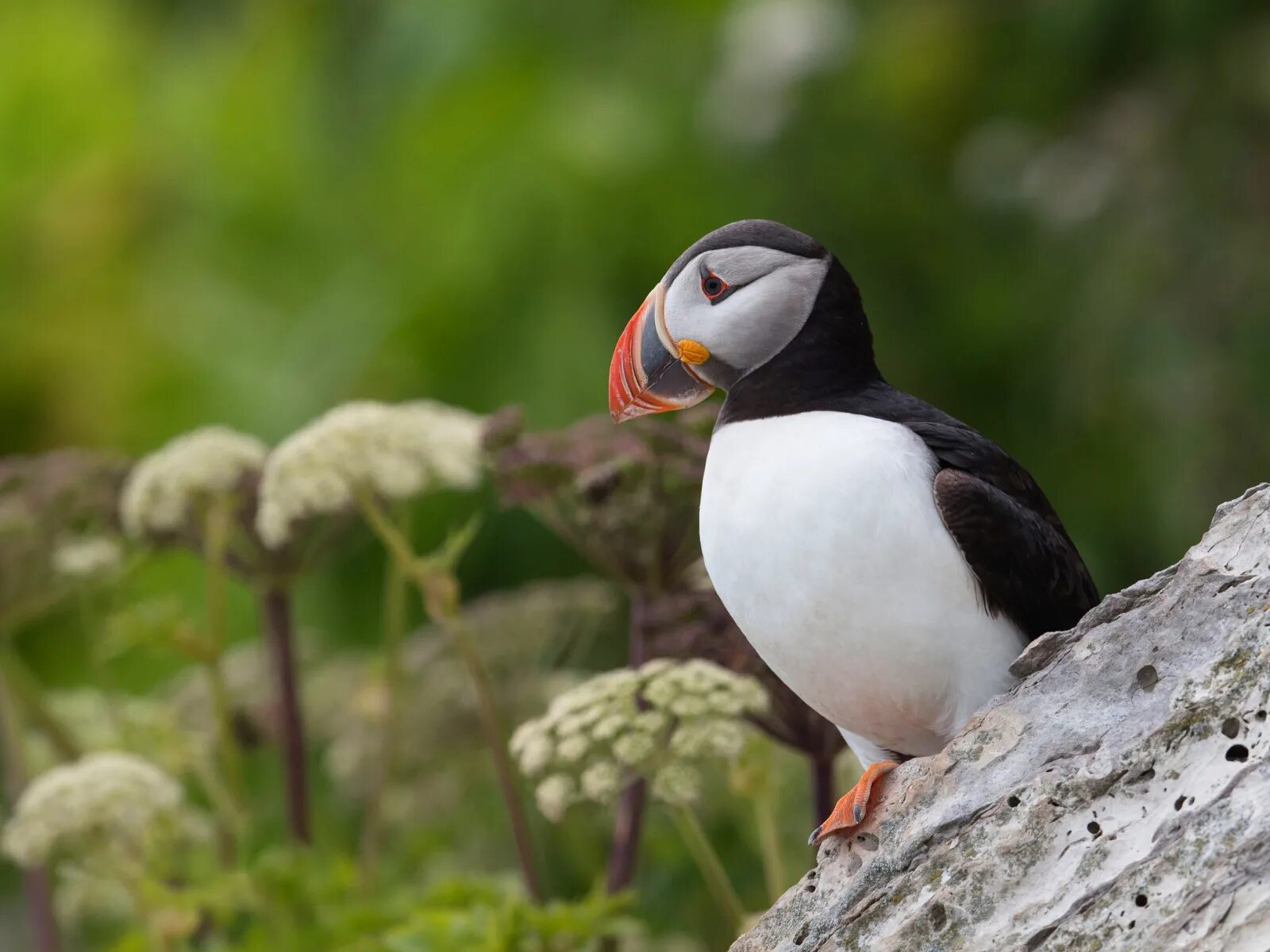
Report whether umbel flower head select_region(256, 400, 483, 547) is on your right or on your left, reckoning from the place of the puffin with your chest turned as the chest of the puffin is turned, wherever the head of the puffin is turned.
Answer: on your right

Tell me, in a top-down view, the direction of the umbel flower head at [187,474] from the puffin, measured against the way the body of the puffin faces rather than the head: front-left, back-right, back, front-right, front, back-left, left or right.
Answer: right

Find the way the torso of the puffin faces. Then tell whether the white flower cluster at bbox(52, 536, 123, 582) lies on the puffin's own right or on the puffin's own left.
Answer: on the puffin's own right

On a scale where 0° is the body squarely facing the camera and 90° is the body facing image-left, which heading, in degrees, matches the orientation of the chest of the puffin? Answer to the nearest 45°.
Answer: approximately 45°

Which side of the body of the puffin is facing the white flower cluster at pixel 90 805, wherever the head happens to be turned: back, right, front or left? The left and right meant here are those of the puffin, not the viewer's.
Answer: right

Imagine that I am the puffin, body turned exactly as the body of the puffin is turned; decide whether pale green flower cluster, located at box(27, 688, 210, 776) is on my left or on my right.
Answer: on my right
